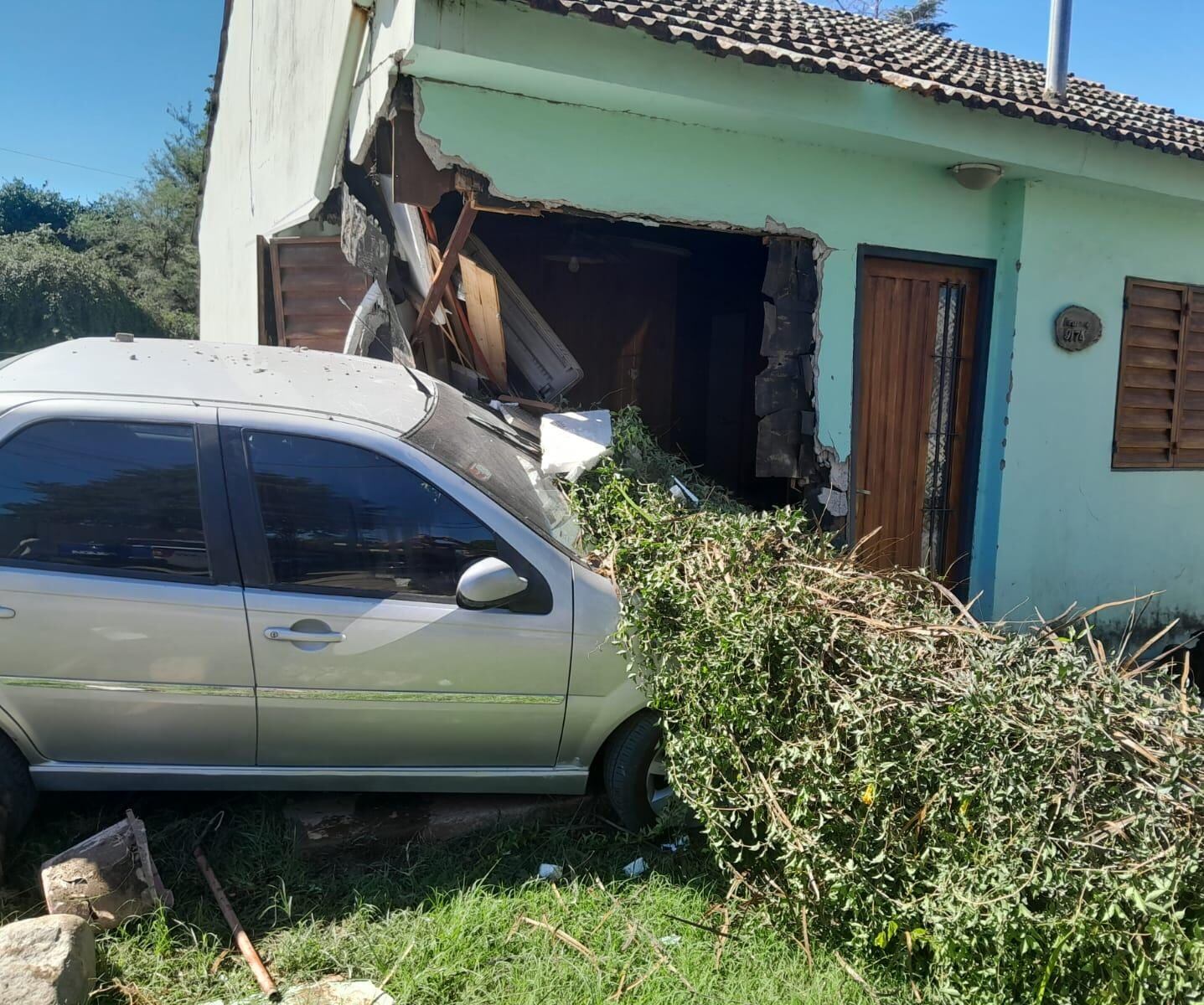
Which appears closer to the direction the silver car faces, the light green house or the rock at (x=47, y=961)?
the light green house

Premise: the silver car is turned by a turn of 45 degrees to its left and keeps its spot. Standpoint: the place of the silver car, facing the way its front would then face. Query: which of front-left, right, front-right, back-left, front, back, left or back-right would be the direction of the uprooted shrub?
right

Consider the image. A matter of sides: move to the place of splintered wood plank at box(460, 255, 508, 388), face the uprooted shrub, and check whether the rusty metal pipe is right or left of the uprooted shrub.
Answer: right

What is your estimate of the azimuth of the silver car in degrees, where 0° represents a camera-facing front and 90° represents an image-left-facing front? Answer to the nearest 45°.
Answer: approximately 270°
